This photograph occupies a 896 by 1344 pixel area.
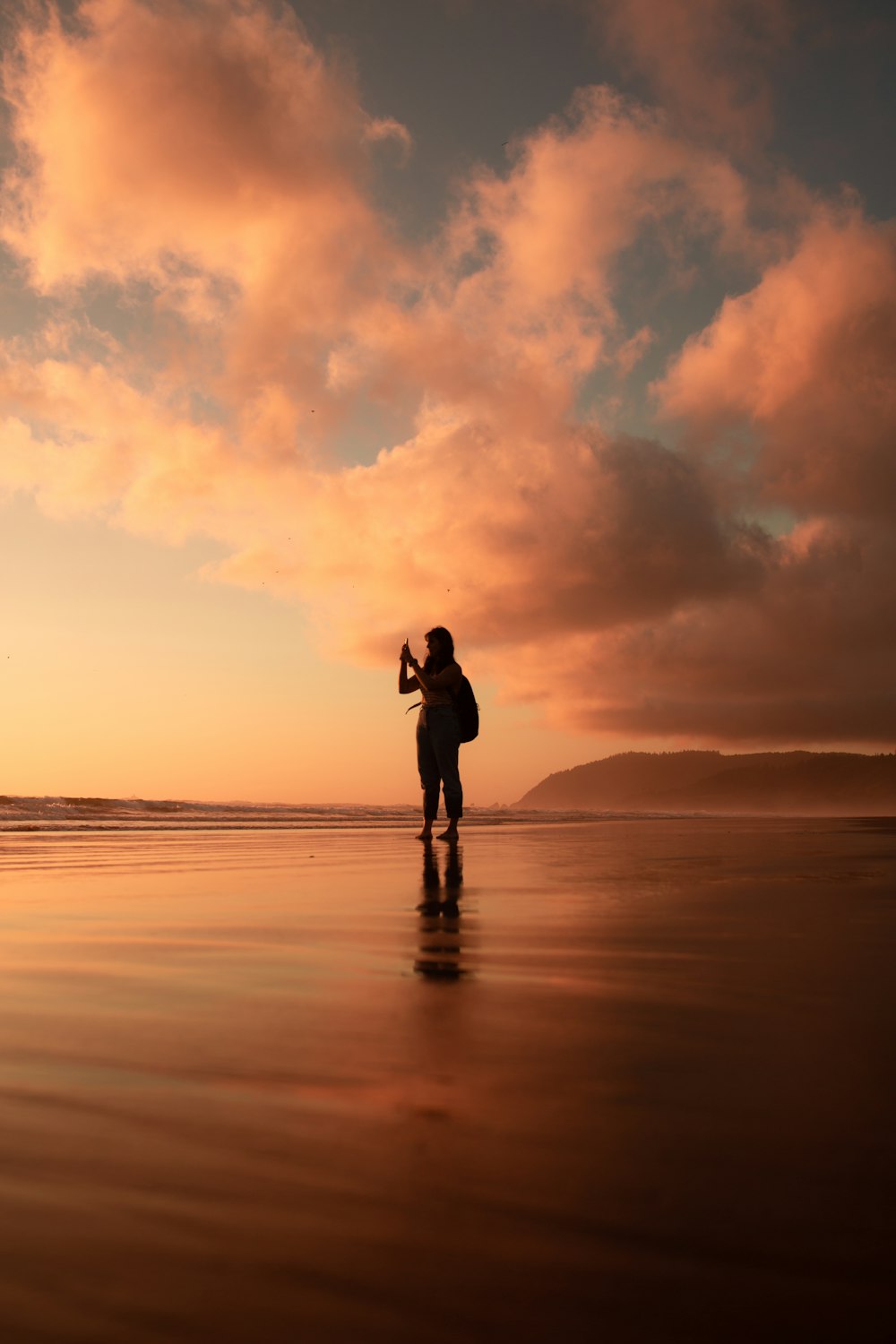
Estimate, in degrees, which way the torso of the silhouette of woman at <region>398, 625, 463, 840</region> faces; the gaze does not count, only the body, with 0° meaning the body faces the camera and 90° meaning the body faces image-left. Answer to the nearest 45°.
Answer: approximately 45°
